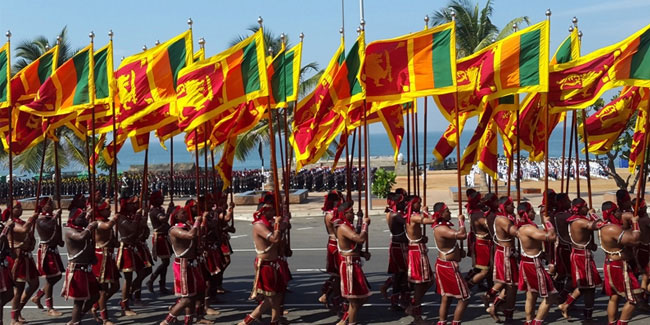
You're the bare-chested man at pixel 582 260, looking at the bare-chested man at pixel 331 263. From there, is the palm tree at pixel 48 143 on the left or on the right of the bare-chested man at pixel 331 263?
right

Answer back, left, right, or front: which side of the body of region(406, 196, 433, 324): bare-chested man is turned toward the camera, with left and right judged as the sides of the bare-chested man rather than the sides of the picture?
right
